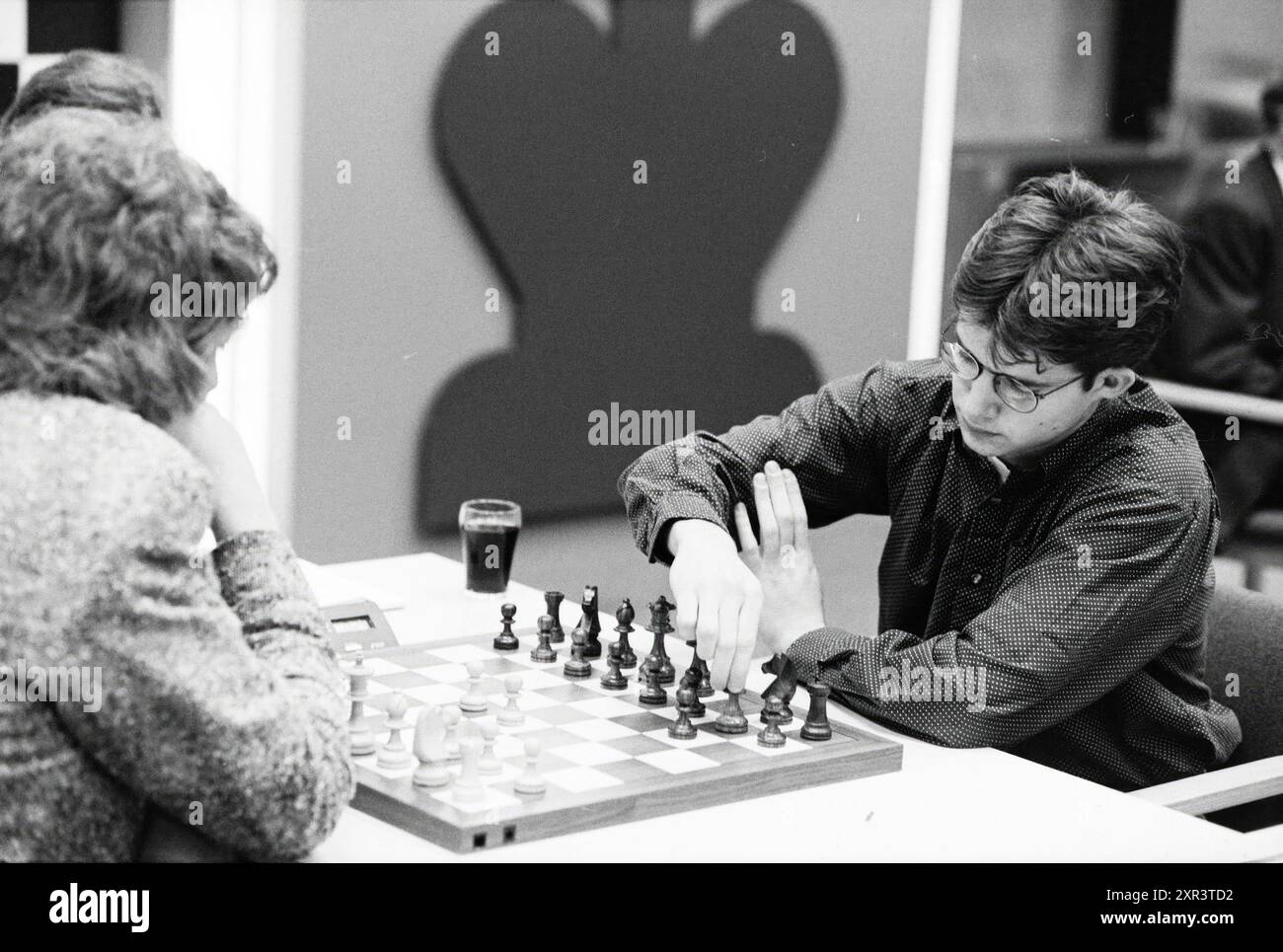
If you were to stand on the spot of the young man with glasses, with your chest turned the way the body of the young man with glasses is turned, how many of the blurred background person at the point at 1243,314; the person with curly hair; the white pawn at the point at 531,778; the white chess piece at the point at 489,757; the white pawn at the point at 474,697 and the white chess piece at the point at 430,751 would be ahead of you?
5

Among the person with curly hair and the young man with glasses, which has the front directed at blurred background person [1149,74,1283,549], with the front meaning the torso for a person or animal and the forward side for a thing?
the person with curly hair

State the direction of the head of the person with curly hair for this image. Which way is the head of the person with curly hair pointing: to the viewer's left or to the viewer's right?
to the viewer's right

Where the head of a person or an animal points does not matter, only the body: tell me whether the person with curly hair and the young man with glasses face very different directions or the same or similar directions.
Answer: very different directions

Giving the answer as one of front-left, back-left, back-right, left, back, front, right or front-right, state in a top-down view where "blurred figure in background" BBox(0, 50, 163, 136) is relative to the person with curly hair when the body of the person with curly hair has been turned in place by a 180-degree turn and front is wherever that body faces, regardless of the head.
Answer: back-right

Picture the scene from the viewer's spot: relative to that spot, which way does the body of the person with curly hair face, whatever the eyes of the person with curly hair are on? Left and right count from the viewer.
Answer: facing away from the viewer and to the right of the viewer

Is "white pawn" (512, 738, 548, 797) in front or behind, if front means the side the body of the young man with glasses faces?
in front

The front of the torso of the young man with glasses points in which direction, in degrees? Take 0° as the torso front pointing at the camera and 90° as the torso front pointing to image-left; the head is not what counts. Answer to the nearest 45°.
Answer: approximately 45°

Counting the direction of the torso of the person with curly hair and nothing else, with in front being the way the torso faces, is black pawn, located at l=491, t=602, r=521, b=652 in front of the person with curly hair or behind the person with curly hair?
in front
